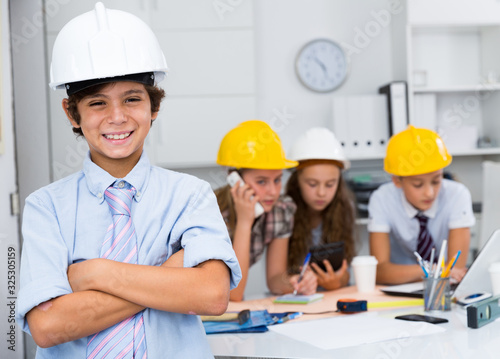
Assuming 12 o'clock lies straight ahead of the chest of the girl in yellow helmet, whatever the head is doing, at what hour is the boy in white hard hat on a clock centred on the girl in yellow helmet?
The boy in white hard hat is roughly at 2 o'clock from the girl in yellow helmet.

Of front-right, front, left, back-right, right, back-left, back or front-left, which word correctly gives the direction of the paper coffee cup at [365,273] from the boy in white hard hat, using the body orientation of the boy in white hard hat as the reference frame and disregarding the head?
back-left

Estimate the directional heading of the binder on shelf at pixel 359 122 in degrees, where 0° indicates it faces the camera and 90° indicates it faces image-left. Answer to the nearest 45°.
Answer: approximately 0°

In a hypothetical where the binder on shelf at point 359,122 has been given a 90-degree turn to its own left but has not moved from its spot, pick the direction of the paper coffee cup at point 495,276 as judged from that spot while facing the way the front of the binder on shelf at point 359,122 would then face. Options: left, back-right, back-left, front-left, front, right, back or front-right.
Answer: right

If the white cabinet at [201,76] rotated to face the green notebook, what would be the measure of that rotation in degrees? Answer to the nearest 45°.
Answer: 0° — it already faces it

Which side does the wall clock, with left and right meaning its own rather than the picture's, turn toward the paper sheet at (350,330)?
front

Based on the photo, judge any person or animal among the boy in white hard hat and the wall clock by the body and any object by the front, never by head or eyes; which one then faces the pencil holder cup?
the wall clock

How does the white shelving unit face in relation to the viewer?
toward the camera

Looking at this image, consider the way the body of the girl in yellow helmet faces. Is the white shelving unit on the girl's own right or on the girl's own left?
on the girl's own left

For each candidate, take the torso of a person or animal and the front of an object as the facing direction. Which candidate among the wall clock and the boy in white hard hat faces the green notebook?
the wall clock

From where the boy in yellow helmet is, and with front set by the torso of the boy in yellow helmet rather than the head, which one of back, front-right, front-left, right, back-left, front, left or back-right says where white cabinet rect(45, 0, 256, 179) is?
back-right

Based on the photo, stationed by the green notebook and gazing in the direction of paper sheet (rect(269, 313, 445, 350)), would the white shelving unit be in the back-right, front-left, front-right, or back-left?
back-left
